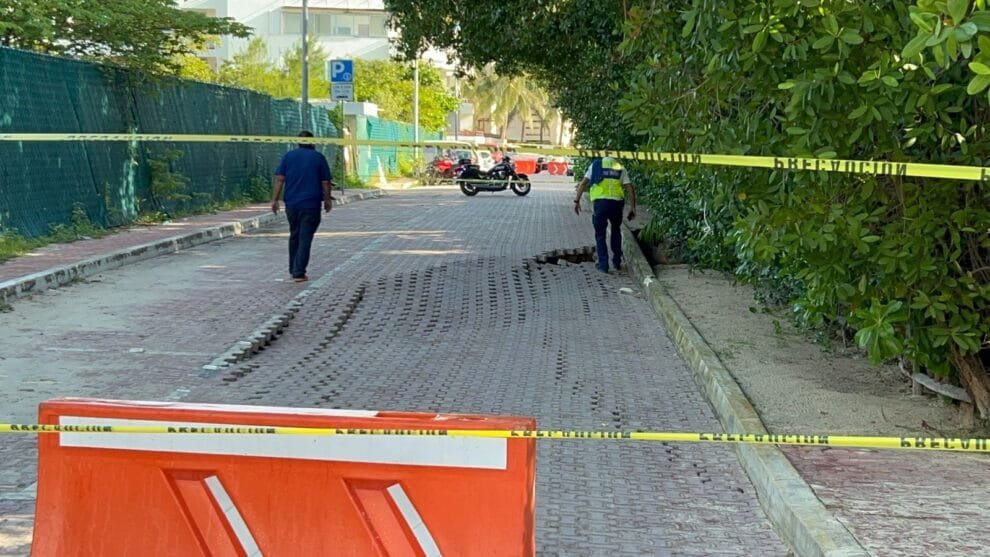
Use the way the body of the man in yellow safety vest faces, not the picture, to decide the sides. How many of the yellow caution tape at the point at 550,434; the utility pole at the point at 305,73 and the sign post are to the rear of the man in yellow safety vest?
1

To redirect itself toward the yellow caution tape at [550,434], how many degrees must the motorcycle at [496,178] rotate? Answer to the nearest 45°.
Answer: approximately 90° to its right

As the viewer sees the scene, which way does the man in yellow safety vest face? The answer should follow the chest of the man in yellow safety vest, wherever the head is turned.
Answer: away from the camera

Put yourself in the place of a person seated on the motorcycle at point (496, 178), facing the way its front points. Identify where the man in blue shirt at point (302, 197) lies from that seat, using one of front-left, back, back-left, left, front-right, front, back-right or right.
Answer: right

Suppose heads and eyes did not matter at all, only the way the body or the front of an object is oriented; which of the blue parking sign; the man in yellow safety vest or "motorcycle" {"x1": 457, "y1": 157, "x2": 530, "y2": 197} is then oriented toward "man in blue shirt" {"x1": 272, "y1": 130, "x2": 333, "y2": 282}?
the blue parking sign

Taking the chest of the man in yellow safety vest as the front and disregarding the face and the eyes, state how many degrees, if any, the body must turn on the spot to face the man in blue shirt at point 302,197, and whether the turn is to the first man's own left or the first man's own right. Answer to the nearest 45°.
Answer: approximately 135° to the first man's own left

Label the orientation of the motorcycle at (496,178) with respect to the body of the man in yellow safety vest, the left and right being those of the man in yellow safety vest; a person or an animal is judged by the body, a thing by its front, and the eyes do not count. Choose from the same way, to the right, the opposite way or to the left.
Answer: to the right

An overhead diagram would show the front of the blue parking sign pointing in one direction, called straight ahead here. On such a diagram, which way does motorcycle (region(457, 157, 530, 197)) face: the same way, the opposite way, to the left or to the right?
to the left

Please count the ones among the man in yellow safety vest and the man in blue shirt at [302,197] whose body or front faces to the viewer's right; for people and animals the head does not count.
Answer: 0
